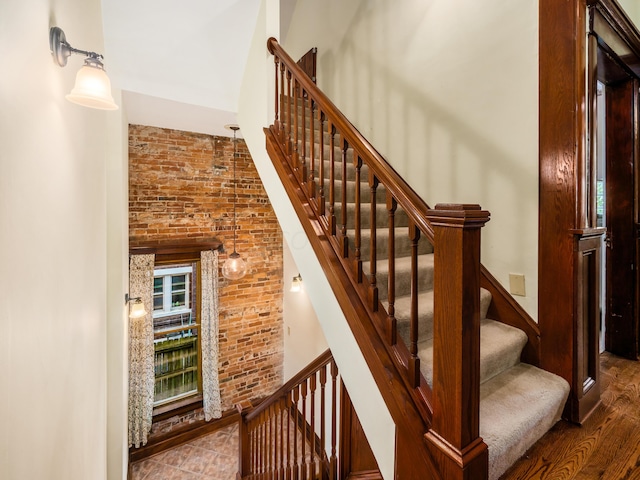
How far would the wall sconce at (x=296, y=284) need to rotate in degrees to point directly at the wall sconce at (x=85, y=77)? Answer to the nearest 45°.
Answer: approximately 45° to its left

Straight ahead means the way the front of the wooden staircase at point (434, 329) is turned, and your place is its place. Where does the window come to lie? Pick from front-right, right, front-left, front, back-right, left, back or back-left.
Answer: back

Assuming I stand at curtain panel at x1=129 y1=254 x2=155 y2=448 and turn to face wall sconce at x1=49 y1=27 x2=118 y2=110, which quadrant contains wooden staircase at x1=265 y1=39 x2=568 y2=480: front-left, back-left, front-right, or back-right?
front-left

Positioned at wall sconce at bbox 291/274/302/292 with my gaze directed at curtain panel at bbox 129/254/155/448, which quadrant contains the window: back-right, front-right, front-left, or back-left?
front-right

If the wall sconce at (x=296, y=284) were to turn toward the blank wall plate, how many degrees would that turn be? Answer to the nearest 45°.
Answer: approximately 90° to its left

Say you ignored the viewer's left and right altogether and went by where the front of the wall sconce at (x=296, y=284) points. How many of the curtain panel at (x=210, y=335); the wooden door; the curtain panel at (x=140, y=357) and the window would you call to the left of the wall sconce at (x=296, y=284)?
1

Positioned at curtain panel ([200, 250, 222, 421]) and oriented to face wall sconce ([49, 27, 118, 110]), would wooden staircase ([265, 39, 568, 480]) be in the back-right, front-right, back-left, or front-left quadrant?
front-left

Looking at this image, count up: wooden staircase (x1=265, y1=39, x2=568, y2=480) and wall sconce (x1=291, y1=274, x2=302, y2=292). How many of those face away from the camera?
0

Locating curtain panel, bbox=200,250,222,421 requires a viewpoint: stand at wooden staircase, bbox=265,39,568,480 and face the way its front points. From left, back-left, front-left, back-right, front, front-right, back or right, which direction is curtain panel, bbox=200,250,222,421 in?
back

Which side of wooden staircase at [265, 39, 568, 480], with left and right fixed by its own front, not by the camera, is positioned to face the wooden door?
left

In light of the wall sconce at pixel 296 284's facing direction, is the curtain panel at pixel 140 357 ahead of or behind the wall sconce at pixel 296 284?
ahead

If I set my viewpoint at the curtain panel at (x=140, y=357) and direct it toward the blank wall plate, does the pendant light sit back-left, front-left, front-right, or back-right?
front-left

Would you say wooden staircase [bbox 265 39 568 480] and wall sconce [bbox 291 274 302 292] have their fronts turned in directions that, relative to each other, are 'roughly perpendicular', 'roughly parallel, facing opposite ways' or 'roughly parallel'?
roughly perpendicular

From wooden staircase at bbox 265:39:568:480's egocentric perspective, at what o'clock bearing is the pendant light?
The pendant light is roughly at 6 o'clock from the wooden staircase.

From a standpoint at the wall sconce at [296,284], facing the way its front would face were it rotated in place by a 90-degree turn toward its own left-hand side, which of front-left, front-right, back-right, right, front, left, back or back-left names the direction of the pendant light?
back-right

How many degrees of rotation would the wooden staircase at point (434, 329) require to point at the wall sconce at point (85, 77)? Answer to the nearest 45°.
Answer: approximately 90° to its right

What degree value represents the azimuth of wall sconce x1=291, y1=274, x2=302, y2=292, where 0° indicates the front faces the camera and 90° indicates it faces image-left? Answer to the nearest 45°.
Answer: approximately 45°

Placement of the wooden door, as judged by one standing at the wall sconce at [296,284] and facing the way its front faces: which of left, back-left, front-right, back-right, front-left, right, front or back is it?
left
